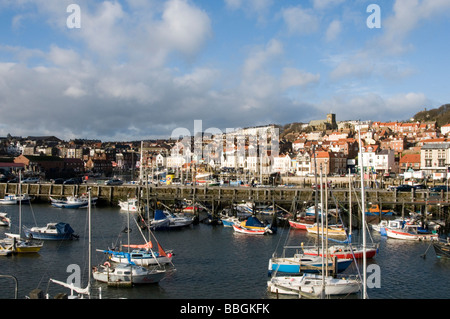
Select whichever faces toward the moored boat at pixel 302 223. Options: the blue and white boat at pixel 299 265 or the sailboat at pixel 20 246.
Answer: the sailboat

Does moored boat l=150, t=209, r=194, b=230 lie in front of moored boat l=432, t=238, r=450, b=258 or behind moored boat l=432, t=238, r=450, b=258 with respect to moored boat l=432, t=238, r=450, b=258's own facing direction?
in front

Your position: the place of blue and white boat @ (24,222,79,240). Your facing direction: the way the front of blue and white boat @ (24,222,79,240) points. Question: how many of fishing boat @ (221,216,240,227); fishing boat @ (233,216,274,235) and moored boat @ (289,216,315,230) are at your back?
3

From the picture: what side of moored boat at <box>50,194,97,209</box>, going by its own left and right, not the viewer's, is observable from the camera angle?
left

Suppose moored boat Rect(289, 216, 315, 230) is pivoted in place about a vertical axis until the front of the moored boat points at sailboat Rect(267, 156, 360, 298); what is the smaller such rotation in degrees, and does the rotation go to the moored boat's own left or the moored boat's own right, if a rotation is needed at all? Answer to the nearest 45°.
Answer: approximately 90° to the moored boat's own left

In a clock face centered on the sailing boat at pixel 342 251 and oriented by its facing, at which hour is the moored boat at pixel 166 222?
The moored boat is roughly at 7 o'clock from the sailing boat.

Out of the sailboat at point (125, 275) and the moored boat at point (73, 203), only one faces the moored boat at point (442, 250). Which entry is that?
the sailboat

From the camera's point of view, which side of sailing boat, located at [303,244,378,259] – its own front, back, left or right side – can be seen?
right

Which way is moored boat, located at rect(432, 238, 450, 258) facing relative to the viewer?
to the viewer's left

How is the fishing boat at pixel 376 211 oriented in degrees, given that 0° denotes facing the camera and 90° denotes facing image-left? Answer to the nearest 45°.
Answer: approximately 270°

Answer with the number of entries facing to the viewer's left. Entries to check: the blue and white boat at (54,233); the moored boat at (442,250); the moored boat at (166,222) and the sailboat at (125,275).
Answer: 2

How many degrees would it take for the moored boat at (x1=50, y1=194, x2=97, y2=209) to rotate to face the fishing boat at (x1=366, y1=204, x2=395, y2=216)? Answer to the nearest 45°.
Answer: approximately 135° to its left

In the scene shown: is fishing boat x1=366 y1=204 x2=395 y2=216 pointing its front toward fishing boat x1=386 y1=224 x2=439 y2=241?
no
